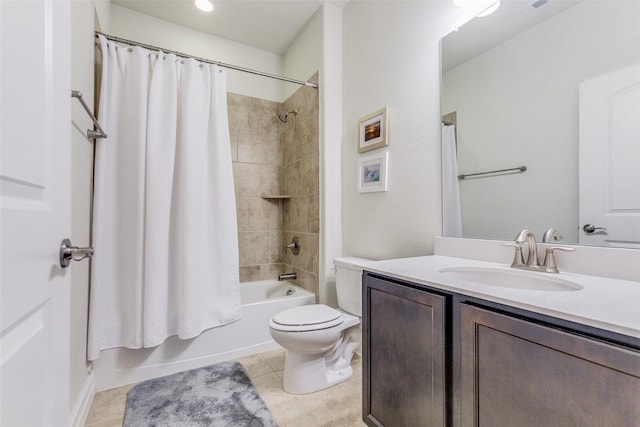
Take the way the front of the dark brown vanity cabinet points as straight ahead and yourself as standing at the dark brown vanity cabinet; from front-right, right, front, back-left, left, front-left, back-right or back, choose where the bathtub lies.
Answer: front-right

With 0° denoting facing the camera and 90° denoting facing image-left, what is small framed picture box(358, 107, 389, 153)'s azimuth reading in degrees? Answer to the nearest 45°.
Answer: approximately 45°

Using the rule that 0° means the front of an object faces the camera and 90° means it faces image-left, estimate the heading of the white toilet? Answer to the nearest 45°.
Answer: approximately 45°

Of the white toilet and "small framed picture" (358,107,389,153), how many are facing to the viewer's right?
0

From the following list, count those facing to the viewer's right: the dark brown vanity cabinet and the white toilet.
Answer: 0

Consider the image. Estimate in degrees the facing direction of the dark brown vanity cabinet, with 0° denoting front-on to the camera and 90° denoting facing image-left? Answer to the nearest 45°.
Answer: approximately 45°

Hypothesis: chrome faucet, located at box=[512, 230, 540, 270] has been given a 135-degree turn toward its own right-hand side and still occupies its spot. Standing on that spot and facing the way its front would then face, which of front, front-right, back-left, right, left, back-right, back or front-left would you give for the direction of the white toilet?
left

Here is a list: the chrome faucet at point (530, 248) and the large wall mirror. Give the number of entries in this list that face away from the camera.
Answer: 0
